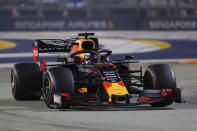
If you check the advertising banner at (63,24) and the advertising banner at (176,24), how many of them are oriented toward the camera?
2

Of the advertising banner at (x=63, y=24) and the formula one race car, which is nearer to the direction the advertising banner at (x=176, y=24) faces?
the formula one race car

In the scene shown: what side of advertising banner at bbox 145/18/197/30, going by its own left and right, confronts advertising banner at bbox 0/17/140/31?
right

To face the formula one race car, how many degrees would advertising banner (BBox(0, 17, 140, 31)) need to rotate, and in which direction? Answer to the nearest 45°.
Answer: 0° — it already faces it

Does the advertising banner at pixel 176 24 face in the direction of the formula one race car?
yes

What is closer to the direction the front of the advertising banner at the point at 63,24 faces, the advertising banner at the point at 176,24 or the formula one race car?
the formula one race car

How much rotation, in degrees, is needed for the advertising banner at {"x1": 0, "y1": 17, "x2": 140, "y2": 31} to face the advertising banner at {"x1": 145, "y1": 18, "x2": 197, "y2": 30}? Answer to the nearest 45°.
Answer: approximately 90° to its left

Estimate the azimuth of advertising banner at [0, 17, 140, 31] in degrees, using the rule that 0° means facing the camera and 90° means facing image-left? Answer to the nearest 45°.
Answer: approximately 0°

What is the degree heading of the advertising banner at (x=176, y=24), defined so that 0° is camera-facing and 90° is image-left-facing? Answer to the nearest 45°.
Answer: approximately 0°
